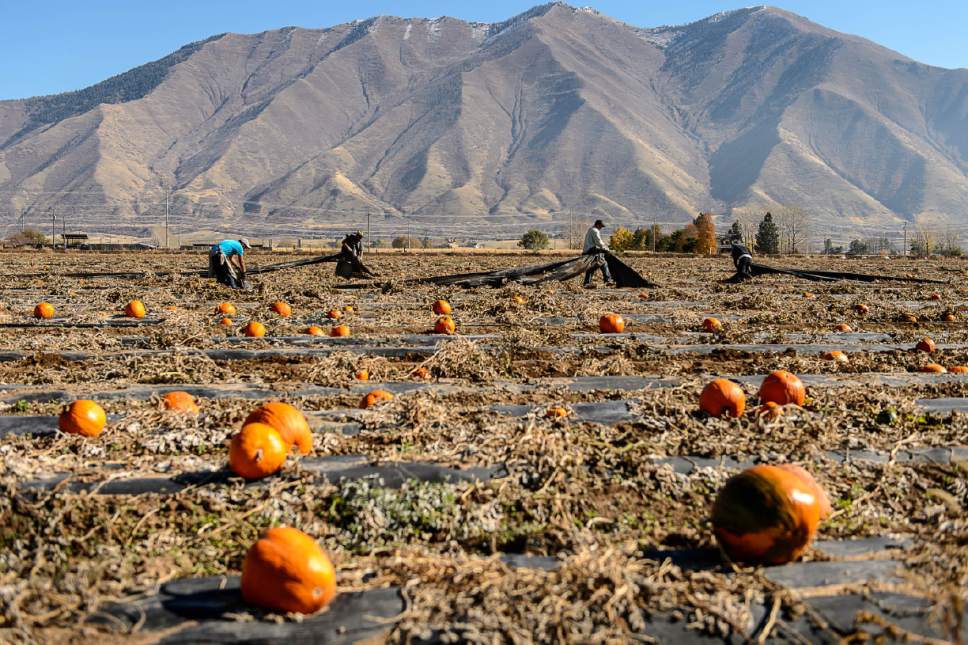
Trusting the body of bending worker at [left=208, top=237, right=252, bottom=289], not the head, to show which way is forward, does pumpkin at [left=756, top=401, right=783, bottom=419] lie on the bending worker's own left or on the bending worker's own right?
on the bending worker's own right

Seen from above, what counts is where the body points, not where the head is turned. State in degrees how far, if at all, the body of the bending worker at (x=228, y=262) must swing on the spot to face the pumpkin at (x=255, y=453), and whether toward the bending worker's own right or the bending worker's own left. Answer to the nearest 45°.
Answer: approximately 90° to the bending worker's own right

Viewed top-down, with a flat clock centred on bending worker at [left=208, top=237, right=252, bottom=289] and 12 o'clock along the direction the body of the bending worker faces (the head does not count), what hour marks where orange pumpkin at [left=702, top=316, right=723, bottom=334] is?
The orange pumpkin is roughly at 2 o'clock from the bending worker.

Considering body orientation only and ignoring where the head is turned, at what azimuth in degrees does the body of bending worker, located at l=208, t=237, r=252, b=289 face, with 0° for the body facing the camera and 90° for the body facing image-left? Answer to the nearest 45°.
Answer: approximately 270°

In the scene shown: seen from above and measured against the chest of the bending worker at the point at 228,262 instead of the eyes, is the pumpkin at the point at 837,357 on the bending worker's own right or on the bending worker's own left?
on the bending worker's own right

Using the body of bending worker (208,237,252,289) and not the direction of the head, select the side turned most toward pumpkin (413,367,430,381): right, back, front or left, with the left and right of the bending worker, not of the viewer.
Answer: right

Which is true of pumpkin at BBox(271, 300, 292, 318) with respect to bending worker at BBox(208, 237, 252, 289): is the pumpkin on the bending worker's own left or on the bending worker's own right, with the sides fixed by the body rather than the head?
on the bending worker's own right

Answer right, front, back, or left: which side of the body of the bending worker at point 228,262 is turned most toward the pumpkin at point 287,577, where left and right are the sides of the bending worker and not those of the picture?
right

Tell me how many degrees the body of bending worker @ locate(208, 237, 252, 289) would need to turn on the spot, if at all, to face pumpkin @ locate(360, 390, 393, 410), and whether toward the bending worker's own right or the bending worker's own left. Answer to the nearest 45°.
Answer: approximately 90° to the bending worker's own right
